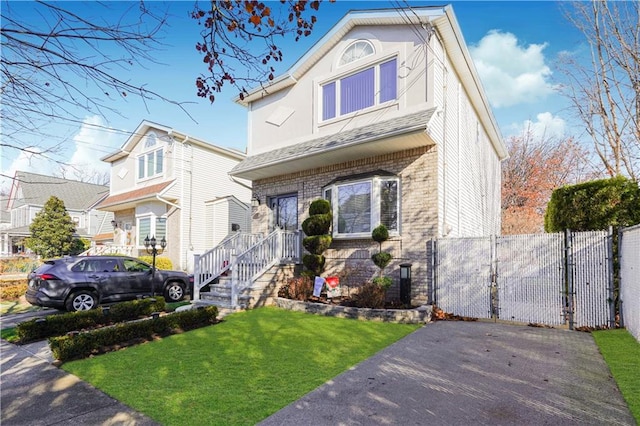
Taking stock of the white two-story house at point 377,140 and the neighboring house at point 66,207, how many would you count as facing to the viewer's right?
0

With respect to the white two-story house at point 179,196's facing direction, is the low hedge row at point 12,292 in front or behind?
in front

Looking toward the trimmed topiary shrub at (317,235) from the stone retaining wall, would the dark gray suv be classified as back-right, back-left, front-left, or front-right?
front-left

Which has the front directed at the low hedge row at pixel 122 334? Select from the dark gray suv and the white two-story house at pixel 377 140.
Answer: the white two-story house

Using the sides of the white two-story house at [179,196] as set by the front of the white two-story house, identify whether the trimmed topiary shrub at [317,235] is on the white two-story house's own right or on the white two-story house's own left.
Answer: on the white two-story house's own left

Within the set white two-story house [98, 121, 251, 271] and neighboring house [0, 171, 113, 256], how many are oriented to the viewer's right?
0

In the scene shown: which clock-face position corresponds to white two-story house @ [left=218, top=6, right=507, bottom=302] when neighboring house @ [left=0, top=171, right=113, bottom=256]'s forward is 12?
The white two-story house is roughly at 10 o'clock from the neighboring house.

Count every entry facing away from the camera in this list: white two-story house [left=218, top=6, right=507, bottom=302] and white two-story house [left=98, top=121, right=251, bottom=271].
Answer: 0

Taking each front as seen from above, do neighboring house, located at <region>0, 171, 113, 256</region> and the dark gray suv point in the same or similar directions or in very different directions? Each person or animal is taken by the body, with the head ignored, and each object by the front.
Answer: very different directions

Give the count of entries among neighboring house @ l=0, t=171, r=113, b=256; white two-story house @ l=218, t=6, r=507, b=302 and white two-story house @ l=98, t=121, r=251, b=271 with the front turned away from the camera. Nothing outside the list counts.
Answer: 0

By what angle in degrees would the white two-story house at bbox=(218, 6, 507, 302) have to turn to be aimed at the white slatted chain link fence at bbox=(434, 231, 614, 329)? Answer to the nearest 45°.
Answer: approximately 90° to its left

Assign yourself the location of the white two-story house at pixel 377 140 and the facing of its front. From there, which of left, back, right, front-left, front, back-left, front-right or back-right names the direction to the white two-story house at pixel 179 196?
right

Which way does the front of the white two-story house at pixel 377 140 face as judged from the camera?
facing the viewer and to the left of the viewer

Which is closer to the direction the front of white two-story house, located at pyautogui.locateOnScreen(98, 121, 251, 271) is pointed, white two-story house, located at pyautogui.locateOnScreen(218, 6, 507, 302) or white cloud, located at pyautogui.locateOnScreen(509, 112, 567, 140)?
the white two-story house
